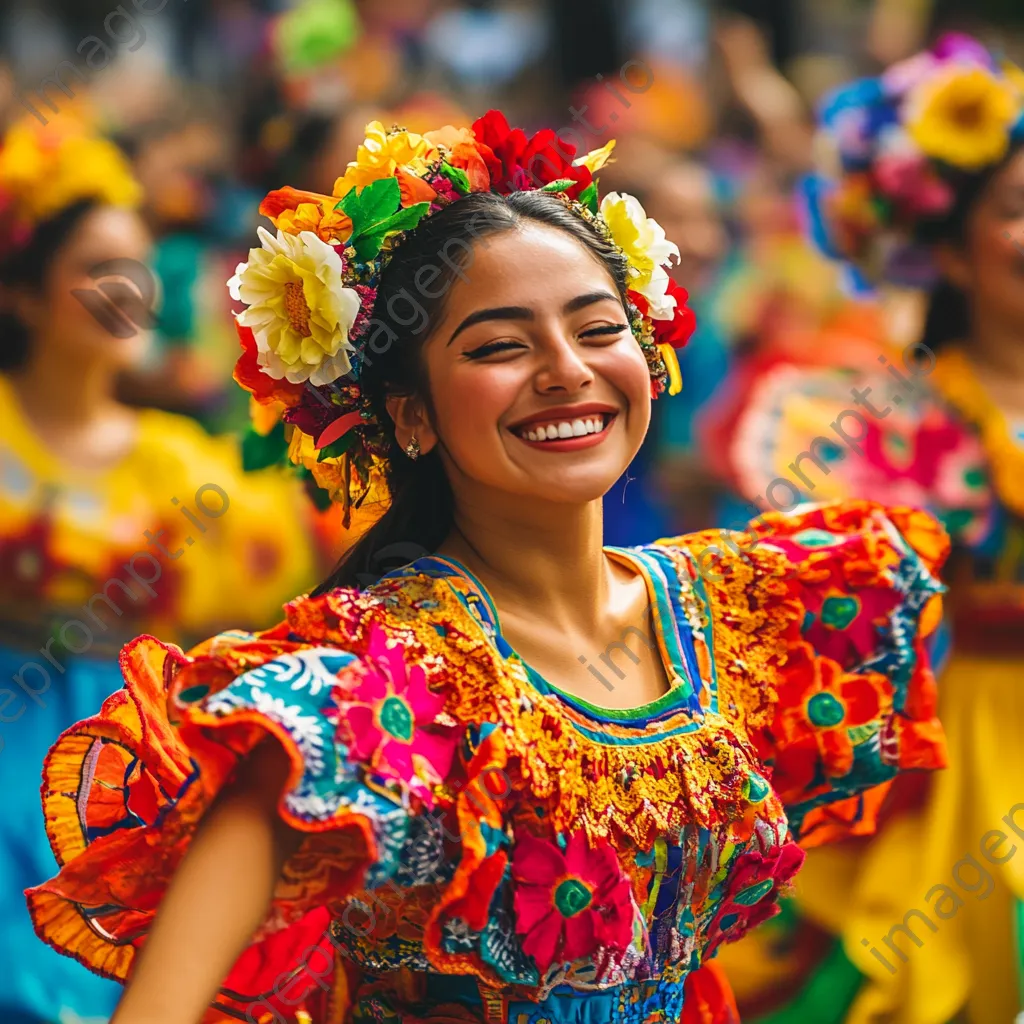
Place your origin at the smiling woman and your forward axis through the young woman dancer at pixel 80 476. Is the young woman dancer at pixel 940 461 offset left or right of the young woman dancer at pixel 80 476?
right

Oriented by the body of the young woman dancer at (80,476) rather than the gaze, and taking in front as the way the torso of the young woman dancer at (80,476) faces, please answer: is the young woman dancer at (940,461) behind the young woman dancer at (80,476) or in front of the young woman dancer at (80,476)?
in front

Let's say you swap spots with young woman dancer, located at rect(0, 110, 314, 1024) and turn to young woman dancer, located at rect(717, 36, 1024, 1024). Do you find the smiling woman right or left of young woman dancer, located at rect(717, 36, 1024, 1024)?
right

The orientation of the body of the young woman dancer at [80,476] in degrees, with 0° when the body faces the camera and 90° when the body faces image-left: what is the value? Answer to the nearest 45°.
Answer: approximately 315°

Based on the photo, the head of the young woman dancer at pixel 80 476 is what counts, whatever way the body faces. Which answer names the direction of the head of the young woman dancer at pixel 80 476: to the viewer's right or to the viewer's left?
to the viewer's right

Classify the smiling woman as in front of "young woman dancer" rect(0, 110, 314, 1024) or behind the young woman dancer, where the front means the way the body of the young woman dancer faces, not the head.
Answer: in front
